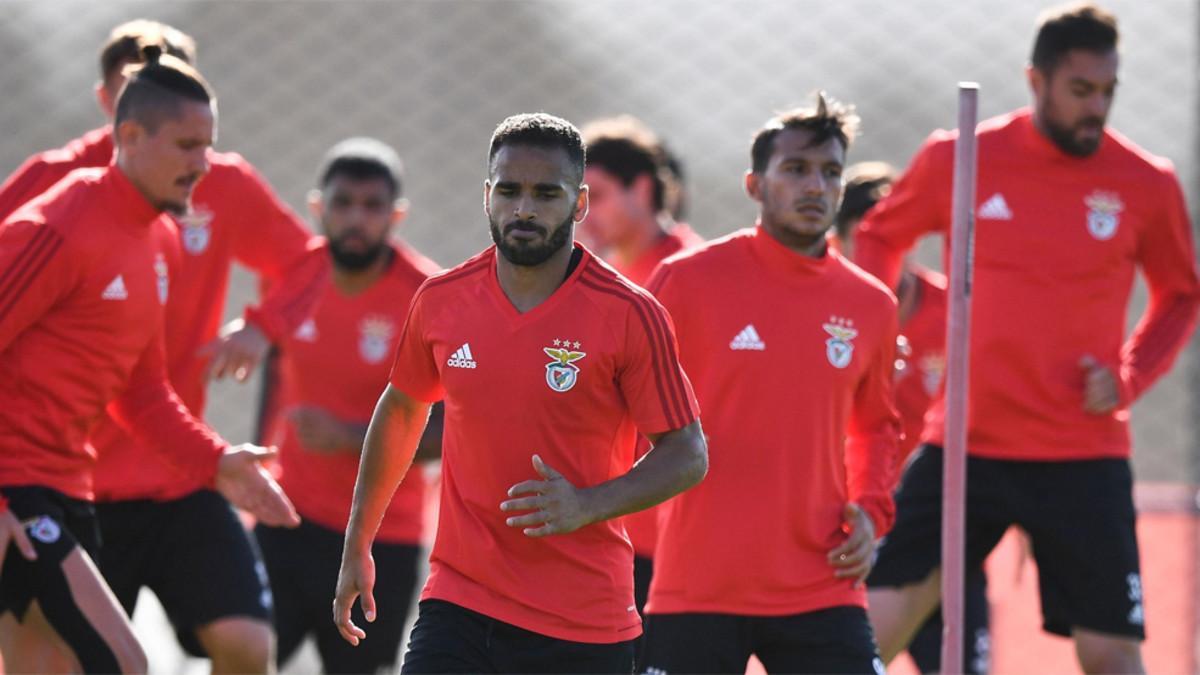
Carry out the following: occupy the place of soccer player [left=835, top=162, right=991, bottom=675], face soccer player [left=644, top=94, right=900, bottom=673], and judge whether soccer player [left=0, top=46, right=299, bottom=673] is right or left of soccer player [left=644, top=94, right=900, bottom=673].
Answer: right

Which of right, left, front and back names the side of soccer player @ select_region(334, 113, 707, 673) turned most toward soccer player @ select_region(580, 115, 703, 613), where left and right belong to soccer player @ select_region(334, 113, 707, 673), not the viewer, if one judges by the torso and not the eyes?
back

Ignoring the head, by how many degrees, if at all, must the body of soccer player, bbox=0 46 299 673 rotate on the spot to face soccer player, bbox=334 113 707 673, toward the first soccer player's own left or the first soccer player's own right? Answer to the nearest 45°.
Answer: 0° — they already face them

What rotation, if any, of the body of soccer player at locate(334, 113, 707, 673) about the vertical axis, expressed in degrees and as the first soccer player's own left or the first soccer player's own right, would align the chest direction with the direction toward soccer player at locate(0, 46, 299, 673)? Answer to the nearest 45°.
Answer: approximately 135° to the first soccer player's own right

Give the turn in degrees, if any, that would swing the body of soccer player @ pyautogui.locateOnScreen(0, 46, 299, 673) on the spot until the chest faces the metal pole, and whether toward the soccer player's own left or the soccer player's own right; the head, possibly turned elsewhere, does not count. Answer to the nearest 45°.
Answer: approximately 45° to the soccer player's own left

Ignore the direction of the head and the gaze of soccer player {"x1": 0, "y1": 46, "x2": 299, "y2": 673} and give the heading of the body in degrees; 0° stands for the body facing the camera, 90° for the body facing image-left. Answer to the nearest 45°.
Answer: approximately 315°

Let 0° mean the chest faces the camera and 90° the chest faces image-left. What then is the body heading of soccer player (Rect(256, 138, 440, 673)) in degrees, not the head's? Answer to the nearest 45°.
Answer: approximately 0°

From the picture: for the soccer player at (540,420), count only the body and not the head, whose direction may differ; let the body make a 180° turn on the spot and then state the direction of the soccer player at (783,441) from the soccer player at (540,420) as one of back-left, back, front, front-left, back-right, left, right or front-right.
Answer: front-right

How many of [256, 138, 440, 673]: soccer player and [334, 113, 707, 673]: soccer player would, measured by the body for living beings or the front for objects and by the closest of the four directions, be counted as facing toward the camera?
2

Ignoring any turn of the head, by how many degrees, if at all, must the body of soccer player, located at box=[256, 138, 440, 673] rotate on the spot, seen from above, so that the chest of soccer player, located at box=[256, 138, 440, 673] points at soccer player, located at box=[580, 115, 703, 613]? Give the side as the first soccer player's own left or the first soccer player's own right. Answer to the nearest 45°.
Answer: approximately 45° to the first soccer player's own left

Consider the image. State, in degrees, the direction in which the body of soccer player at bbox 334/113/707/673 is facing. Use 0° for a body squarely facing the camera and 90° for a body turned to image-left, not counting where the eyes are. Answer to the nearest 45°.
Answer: approximately 0°
